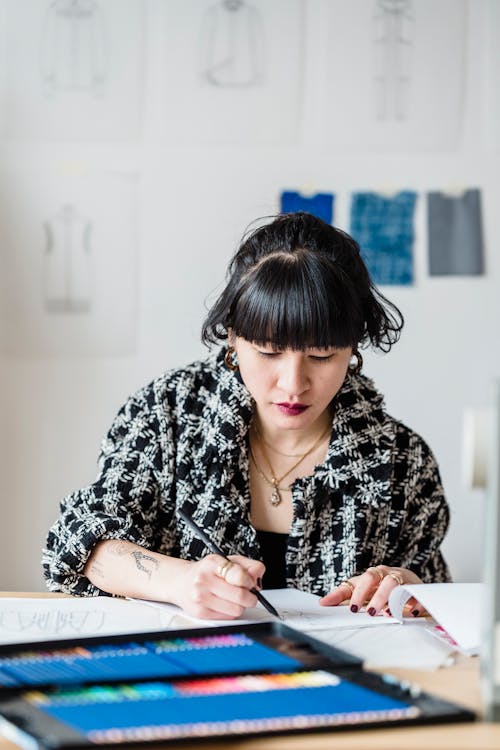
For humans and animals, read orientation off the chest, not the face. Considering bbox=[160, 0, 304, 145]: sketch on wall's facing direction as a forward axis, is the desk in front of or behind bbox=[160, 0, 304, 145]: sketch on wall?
in front

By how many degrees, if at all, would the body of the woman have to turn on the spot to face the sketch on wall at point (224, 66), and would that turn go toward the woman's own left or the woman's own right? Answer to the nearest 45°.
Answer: approximately 180°

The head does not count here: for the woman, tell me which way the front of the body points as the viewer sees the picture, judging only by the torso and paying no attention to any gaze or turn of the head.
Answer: toward the camera

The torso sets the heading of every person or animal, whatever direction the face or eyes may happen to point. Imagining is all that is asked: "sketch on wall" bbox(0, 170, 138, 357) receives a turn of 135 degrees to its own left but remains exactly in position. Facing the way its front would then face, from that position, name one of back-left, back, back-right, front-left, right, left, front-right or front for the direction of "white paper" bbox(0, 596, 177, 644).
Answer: back-right

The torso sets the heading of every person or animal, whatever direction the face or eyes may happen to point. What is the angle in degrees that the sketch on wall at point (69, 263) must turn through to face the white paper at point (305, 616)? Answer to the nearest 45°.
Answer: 0° — it already faces it

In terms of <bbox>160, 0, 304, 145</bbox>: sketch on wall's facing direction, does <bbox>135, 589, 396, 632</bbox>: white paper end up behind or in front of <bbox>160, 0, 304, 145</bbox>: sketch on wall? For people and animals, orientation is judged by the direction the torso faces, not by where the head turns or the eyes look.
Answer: in front

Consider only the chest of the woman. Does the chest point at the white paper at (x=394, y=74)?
no

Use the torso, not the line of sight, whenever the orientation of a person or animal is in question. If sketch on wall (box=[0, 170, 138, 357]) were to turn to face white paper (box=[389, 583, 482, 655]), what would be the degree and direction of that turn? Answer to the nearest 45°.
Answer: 0° — it already faces it

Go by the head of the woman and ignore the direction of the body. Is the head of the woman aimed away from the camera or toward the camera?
toward the camera

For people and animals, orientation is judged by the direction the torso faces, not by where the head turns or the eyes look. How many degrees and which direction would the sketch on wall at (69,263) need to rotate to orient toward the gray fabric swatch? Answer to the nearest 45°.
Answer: approximately 90° to its left

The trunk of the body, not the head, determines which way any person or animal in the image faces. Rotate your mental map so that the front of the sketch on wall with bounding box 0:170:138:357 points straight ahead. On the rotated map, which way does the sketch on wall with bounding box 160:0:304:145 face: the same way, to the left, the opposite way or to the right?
the same way
